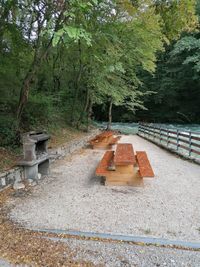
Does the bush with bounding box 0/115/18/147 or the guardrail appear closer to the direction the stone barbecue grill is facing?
the guardrail

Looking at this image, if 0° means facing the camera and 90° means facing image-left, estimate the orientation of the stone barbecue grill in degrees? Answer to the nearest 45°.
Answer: approximately 315°

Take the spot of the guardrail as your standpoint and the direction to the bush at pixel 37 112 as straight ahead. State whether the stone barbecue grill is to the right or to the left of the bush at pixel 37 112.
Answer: left

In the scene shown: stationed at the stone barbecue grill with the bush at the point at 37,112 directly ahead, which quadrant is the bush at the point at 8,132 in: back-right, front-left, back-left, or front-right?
front-left

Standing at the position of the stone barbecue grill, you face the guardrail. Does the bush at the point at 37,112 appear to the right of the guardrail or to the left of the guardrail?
left

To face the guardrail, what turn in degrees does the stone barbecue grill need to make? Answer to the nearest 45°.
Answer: approximately 90° to its left

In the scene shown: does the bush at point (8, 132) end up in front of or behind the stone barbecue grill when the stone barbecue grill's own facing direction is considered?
behind

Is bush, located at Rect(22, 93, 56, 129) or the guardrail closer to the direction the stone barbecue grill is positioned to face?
the guardrail

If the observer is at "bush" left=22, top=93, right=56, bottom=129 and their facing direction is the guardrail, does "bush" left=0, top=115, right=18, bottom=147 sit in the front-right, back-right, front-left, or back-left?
back-right

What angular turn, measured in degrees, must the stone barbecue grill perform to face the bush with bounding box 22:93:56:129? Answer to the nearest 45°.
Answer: approximately 135° to its left
